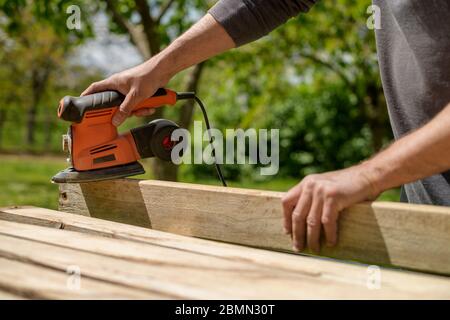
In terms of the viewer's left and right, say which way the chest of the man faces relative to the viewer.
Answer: facing the viewer and to the left of the viewer

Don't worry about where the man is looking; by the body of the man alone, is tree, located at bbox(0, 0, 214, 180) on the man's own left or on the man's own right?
on the man's own right

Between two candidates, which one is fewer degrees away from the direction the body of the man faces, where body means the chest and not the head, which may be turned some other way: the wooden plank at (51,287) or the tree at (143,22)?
the wooden plank

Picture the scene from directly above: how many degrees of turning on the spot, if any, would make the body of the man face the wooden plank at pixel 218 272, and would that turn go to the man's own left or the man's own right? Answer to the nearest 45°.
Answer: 0° — they already face it

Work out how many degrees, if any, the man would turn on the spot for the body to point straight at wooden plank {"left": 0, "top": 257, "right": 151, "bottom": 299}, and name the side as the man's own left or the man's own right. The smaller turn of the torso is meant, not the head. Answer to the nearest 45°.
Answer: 0° — they already face it
